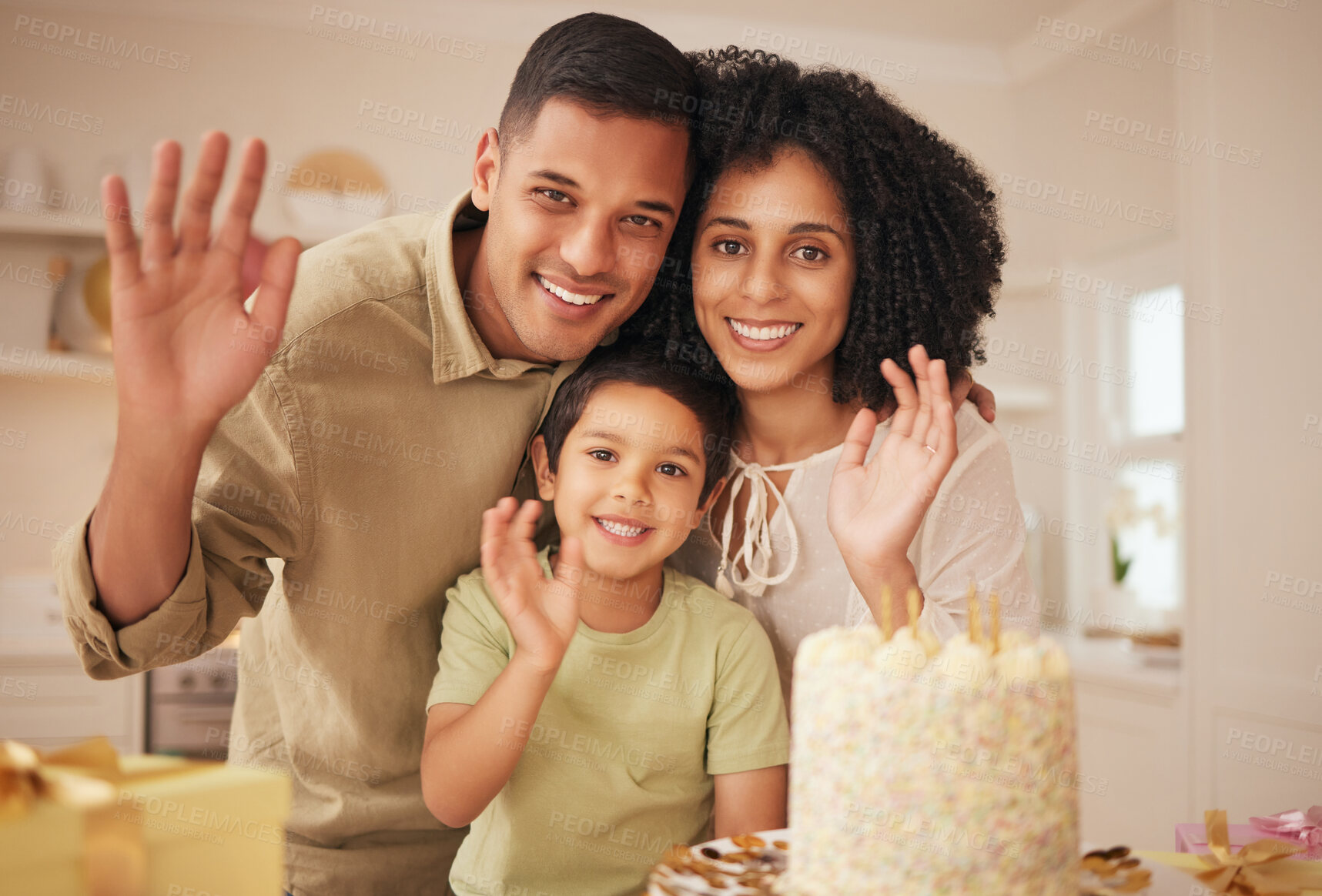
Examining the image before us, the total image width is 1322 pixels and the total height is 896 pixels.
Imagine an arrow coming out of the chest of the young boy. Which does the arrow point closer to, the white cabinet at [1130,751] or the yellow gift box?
the yellow gift box

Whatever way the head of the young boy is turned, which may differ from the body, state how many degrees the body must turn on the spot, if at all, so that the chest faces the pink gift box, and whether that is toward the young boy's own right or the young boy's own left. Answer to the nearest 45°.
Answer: approximately 90° to the young boy's own left

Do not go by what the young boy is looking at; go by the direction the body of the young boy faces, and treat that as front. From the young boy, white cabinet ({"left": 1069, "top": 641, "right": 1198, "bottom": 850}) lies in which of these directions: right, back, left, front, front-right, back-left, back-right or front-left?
back-left

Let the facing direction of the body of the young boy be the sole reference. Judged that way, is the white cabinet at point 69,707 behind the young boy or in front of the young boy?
behind

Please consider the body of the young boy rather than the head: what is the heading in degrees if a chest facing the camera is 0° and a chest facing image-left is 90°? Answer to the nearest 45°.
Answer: approximately 0°

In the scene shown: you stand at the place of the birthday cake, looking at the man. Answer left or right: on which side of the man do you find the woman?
right
